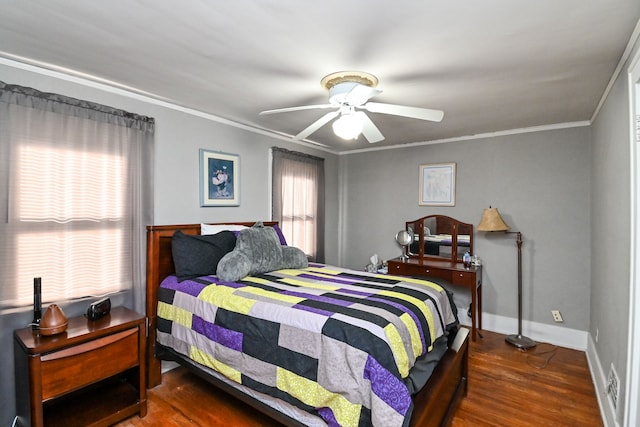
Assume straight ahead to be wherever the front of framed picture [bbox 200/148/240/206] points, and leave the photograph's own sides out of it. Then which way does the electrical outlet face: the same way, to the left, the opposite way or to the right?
to the right

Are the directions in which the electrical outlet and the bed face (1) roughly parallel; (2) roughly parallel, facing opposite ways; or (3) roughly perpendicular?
roughly perpendicular

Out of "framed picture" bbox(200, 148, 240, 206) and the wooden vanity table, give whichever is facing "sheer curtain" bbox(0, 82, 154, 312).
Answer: the wooden vanity table

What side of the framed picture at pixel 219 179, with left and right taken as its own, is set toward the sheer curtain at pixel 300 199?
left

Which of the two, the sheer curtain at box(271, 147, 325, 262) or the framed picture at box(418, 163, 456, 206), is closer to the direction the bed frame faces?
the framed picture

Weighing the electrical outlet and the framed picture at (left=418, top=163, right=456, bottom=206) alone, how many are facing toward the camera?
2

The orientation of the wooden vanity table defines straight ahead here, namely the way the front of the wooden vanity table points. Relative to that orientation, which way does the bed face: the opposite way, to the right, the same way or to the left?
to the left

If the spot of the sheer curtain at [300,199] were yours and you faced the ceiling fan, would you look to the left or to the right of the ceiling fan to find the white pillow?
right
